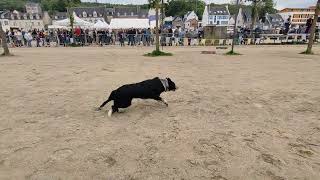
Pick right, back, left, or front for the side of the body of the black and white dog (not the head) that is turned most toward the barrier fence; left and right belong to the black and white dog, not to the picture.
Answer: left

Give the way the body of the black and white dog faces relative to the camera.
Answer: to the viewer's right

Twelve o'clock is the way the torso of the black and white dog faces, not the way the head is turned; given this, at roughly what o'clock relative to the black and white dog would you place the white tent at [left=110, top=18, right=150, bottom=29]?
The white tent is roughly at 9 o'clock from the black and white dog.
